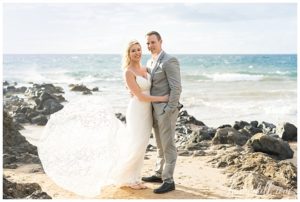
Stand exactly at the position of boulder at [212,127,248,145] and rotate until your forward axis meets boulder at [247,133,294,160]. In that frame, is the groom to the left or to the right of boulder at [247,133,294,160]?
right

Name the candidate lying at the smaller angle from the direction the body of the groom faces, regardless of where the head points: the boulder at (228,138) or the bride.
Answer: the bride

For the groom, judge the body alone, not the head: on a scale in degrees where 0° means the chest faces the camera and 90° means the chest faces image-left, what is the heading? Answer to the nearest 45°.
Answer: approximately 45°

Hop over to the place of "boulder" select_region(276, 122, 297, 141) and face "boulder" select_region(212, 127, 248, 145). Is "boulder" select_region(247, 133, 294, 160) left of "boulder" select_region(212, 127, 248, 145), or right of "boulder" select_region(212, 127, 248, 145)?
left

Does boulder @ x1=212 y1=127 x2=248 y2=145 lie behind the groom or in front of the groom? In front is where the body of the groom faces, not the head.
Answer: behind

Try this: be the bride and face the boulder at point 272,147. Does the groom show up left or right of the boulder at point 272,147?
right

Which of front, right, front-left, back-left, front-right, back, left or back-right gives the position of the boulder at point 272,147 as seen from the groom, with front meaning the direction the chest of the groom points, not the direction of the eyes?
back

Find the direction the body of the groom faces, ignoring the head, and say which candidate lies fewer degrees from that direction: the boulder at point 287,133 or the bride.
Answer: the bride
